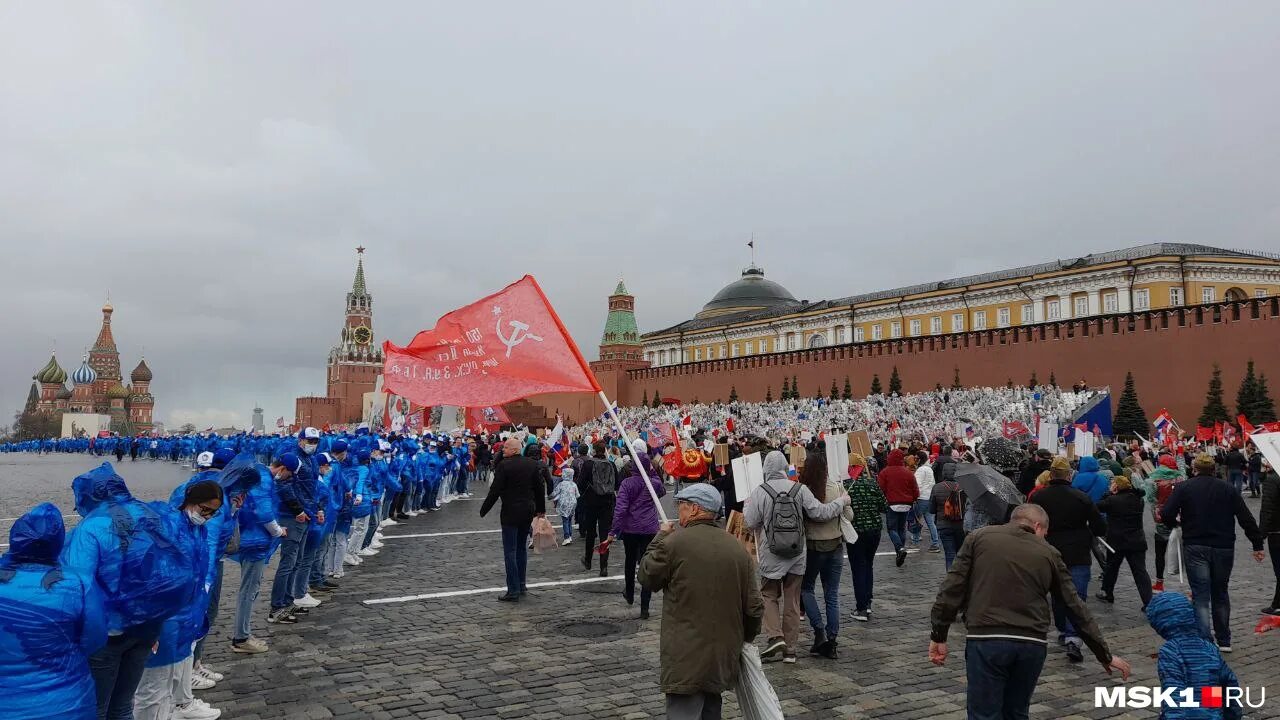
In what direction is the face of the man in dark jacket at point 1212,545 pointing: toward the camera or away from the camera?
away from the camera

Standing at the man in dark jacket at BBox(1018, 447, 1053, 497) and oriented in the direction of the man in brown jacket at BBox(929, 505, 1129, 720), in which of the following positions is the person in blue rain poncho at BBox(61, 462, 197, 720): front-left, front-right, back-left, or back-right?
front-right

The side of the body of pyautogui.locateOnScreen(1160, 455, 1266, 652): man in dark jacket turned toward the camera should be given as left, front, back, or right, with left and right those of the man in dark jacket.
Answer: back

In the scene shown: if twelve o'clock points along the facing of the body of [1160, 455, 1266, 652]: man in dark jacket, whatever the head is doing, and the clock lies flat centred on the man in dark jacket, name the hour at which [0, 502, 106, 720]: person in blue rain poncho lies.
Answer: The person in blue rain poncho is roughly at 7 o'clock from the man in dark jacket.

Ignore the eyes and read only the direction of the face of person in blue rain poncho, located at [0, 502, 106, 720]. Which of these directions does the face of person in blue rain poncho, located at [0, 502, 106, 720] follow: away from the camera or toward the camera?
away from the camera

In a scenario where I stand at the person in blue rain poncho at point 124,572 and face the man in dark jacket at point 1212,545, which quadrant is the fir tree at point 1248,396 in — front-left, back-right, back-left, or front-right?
front-left

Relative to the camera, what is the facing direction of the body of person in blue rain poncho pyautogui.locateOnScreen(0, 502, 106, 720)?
away from the camera

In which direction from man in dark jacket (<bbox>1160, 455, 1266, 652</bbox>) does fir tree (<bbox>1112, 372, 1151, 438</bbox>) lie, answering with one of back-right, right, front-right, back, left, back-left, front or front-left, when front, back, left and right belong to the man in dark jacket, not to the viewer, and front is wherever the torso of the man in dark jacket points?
front

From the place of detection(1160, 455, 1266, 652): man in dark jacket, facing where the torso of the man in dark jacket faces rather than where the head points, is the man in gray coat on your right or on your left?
on your left

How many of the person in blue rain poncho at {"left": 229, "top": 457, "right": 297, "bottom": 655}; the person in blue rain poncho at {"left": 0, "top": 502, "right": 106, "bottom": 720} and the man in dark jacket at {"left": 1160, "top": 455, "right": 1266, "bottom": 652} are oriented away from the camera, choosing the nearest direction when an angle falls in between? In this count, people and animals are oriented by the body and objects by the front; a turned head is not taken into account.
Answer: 2

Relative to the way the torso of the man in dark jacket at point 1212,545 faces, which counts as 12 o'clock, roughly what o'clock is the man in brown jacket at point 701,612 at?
The man in brown jacket is roughly at 7 o'clock from the man in dark jacket.

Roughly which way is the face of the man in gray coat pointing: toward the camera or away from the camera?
away from the camera

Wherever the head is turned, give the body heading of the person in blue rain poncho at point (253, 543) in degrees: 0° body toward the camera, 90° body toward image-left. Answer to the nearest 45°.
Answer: approximately 270°

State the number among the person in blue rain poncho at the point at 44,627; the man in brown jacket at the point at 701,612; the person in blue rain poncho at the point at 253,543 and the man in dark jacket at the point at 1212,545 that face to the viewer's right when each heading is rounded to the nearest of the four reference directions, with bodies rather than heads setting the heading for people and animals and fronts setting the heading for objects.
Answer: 1

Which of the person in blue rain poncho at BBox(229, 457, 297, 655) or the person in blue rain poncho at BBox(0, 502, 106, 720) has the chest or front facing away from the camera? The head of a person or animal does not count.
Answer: the person in blue rain poncho at BBox(0, 502, 106, 720)

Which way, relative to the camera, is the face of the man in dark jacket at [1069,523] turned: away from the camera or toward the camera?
away from the camera
